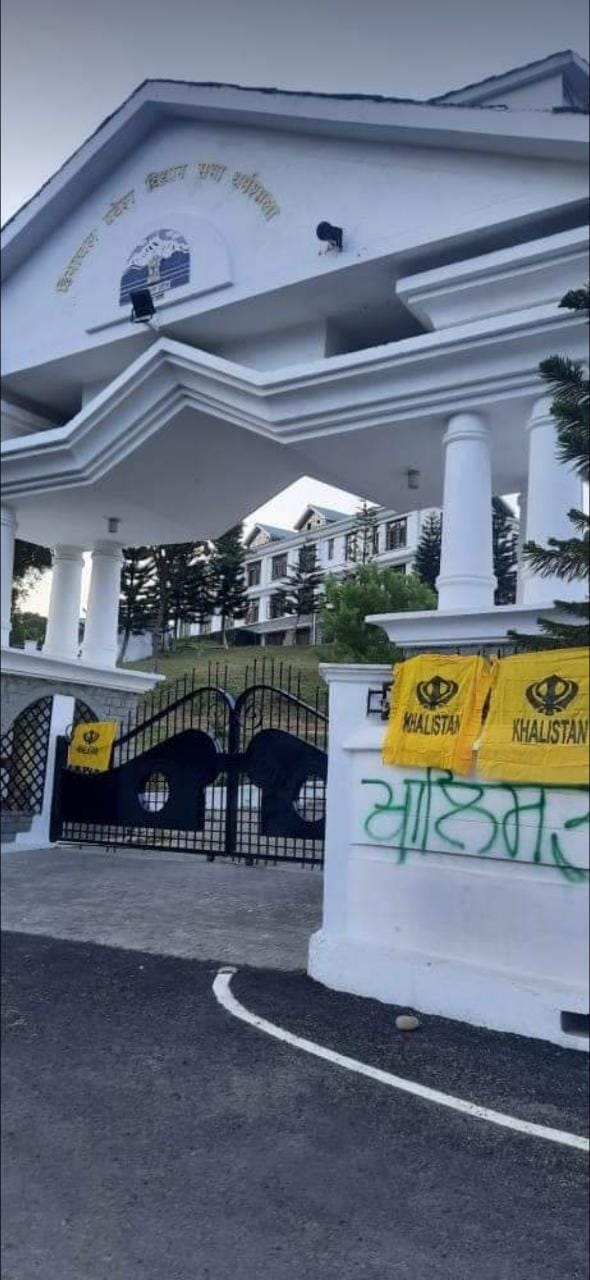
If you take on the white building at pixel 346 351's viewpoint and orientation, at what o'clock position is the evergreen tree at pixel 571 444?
The evergreen tree is roughly at 10 o'clock from the white building.

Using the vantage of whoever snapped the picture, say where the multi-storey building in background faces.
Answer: facing the viewer and to the left of the viewer

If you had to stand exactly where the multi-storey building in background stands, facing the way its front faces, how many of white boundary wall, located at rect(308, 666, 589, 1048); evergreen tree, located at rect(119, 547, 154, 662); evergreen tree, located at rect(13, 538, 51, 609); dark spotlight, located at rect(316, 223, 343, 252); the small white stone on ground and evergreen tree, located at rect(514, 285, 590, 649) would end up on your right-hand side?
2

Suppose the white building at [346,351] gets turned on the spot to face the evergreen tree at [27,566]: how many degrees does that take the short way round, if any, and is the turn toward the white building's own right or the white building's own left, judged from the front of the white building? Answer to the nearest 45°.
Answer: approximately 90° to the white building's own right

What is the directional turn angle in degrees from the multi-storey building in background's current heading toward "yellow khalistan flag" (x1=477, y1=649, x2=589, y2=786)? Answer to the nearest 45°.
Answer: approximately 45° to its left

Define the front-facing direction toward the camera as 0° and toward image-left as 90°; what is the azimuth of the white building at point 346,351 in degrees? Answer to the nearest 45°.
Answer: approximately 45°

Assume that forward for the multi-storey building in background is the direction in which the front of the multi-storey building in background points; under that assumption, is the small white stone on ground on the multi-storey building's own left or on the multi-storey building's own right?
on the multi-storey building's own left

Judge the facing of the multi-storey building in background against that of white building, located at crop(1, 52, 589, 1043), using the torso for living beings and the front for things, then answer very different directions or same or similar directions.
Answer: same or similar directions

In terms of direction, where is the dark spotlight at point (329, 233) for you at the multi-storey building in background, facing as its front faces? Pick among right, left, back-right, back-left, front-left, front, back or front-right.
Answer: front-left

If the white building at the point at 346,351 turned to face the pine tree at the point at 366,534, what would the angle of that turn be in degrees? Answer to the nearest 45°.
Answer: approximately 135° to its right

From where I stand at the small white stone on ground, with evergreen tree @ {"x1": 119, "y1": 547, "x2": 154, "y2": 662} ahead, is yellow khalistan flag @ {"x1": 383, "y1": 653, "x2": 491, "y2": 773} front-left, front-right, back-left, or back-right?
front-right

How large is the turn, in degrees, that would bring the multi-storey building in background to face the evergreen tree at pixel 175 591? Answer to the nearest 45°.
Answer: approximately 90° to its right

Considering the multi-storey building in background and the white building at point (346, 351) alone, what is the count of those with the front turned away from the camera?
0
